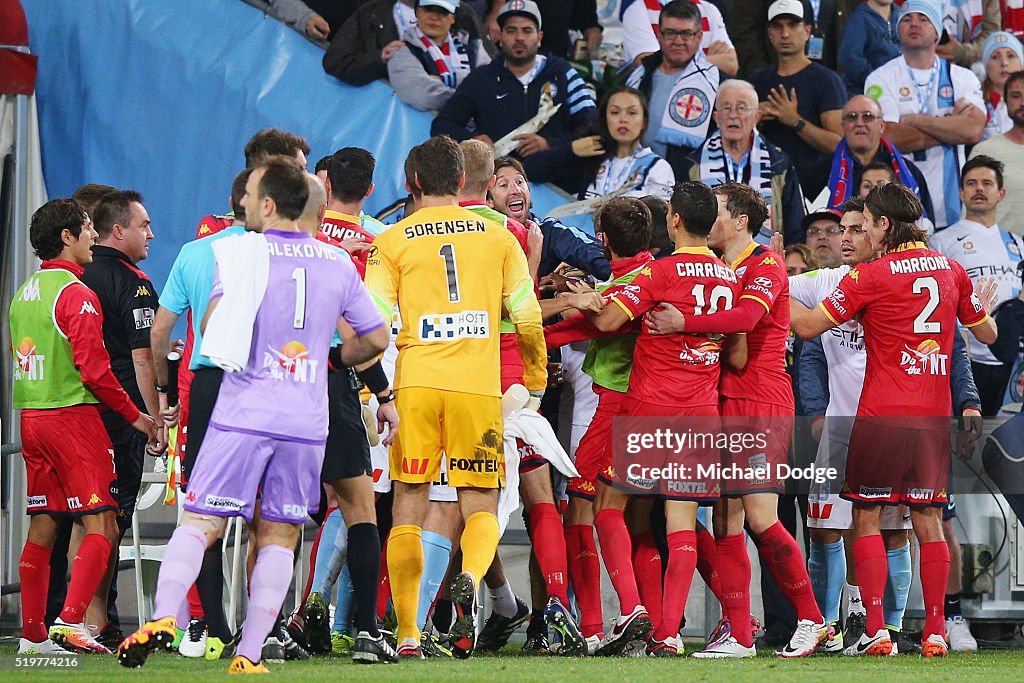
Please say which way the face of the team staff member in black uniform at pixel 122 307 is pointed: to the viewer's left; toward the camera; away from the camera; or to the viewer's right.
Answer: to the viewer's right

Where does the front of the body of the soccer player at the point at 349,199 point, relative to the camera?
away from the camera

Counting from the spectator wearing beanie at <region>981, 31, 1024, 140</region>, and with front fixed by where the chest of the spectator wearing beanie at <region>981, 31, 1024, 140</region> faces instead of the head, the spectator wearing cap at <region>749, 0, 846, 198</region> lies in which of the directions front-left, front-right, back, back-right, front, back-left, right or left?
front-right

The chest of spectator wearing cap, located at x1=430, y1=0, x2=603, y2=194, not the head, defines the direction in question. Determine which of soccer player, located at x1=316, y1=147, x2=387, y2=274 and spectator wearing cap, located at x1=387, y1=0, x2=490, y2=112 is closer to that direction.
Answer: the soccer player

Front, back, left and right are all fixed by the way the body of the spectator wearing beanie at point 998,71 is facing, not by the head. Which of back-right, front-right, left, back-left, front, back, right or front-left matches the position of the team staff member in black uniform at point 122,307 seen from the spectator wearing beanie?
front-right

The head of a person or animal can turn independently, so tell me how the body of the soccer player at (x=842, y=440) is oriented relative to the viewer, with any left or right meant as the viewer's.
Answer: facing the viewer

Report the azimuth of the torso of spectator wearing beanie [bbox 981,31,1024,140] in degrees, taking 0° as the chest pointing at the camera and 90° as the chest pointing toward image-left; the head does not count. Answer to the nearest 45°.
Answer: approximately 0°

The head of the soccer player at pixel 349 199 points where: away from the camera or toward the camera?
away from the camera

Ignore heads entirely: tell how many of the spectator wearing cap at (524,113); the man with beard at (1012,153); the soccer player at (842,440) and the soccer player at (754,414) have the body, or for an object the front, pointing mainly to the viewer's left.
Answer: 1

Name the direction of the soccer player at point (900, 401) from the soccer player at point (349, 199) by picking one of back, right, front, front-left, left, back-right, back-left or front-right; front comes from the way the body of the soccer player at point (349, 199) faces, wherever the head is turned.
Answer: right

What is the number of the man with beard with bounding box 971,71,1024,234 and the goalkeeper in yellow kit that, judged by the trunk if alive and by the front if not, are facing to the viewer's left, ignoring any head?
0

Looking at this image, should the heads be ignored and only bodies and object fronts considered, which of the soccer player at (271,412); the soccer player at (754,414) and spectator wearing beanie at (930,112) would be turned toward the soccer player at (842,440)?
the spectator wearing beanie

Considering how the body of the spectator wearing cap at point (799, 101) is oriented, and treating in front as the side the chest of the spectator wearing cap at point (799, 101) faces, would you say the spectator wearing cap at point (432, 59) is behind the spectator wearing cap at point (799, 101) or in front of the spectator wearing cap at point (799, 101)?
in front

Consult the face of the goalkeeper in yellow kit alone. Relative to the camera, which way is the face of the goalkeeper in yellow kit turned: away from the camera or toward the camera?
away from the camera

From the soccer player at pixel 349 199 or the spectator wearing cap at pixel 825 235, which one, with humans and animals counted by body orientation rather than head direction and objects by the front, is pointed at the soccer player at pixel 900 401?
the spectator wearing cap
